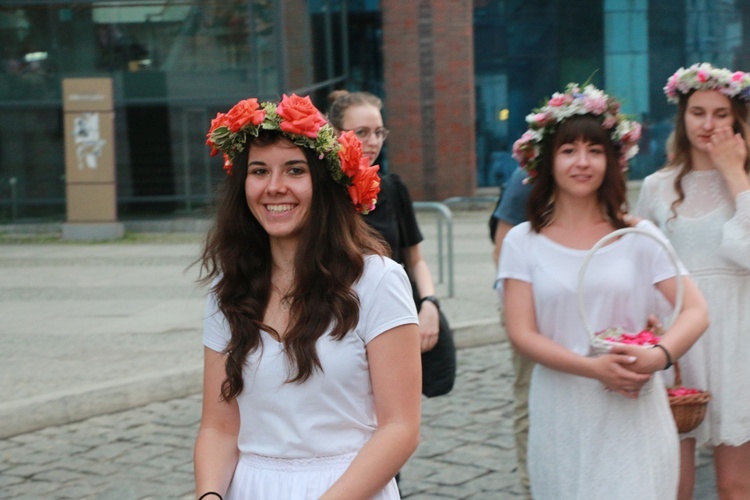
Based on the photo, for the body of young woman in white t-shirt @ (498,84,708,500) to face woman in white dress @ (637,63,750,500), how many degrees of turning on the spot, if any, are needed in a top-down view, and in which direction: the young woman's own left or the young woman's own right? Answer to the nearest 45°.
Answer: approximately 135° to the young woman's own left

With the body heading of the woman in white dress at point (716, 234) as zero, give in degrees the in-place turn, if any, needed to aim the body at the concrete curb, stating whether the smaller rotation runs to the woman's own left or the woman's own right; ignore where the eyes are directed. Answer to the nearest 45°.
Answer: approximately 135° to the woman's own right

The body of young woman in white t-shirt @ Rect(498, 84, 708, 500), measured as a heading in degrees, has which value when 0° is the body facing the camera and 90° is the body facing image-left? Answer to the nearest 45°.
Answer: approximately 0°

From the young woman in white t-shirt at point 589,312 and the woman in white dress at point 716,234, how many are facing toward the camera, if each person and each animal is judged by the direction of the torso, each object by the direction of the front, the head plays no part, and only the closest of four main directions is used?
2

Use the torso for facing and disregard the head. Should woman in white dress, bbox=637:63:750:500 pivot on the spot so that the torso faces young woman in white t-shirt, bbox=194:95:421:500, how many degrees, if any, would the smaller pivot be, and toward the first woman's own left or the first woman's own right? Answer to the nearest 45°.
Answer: approximately 45° to the first woman's own right

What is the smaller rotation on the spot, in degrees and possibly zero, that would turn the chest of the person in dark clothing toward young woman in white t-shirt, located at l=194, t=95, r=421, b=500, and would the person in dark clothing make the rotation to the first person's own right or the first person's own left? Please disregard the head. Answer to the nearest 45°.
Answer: approximately 45° to the first person's own right
